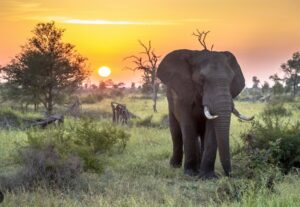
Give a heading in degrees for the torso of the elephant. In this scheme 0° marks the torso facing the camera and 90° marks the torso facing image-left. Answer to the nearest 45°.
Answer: approximately 315°

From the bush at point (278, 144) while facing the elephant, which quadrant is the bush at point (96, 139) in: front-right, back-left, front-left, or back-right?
front-right

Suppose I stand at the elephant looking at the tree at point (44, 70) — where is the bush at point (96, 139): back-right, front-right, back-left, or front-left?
front-left

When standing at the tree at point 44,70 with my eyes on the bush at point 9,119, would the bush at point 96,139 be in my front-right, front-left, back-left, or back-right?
front-left

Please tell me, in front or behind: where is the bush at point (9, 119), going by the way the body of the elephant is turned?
behind

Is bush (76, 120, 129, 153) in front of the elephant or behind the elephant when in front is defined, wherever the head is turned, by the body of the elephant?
behind

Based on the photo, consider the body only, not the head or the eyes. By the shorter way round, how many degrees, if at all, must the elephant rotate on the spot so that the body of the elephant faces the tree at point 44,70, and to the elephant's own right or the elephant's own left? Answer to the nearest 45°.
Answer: approximately 180°

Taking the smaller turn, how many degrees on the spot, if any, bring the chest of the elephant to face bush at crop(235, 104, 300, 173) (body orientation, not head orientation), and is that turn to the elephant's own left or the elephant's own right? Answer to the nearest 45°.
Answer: approximately 45° to the elephant's own left
